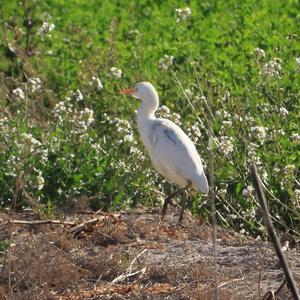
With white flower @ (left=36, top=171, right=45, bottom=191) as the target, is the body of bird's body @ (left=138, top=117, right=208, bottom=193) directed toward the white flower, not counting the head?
yes

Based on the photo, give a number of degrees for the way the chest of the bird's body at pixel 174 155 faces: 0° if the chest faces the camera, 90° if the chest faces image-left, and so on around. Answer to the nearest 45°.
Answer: approximately 90°

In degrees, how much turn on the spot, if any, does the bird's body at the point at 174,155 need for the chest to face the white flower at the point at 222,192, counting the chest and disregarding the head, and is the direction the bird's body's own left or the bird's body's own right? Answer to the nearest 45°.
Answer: approximately 135° to the bird's body's own left

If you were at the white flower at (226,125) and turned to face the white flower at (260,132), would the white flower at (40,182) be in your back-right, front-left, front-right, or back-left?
back-right

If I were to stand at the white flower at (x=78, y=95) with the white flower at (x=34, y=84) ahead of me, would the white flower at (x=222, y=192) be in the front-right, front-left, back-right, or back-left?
back-left

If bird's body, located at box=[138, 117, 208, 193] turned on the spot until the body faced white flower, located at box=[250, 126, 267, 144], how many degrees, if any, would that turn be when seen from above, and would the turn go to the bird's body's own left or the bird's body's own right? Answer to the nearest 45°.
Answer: approximately 180°

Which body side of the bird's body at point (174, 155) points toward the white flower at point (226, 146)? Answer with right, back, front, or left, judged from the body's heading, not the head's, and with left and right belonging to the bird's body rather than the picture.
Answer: back

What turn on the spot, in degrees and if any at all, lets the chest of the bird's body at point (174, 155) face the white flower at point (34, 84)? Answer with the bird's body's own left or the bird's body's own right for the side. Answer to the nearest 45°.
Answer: approximately 45° to the bird's body's own right

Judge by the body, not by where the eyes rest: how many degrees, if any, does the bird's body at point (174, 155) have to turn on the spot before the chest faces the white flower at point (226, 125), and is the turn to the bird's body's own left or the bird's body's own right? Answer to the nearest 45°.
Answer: approximately 135° to the bird's body's own right

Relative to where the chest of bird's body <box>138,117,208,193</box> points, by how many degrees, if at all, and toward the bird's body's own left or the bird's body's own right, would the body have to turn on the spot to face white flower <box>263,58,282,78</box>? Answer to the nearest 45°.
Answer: approximately 135° to the bird's body's own right

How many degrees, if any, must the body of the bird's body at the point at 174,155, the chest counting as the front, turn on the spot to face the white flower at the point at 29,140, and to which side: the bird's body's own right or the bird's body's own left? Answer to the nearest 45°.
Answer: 0° — it already faces it
